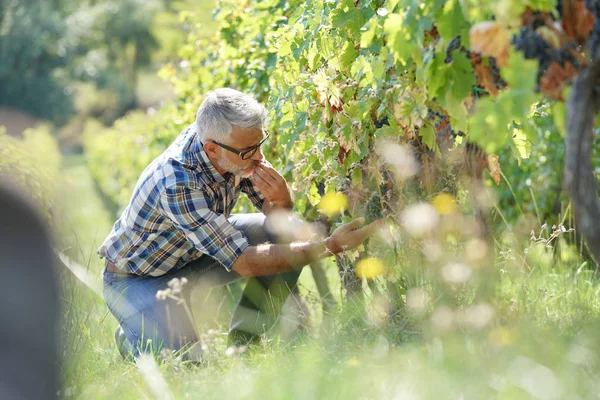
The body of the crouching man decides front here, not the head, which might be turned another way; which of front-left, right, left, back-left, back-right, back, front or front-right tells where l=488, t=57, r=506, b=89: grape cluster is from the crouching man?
front-right

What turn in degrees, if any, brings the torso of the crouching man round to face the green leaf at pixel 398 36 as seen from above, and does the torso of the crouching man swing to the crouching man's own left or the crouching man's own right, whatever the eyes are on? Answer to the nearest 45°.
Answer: approximately 45° to the crouching man's own right

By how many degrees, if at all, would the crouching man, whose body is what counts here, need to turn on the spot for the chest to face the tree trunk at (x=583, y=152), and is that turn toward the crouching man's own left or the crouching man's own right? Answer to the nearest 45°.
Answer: approximately 45° to the crouching man's own right

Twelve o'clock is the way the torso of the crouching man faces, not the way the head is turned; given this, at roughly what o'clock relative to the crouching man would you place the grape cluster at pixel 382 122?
The grape cluster is roughly at 1 o'clock from the crouching man.

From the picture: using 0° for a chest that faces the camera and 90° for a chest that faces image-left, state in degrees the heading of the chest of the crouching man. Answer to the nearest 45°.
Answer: approximately 270°
